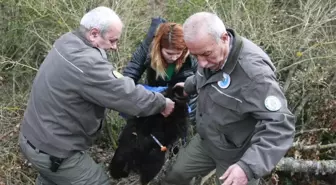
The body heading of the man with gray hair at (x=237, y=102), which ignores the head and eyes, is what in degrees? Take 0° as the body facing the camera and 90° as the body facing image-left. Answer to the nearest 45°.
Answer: approximately 45°

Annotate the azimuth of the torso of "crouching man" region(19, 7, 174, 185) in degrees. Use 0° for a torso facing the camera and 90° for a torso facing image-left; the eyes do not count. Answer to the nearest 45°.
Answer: approximately 270°

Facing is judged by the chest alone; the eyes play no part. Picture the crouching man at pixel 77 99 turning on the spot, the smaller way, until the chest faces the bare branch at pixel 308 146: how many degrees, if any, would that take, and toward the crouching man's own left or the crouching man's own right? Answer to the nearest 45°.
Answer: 0° — they already face it

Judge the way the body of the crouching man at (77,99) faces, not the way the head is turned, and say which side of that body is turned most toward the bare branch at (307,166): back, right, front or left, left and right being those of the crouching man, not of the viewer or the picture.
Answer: front

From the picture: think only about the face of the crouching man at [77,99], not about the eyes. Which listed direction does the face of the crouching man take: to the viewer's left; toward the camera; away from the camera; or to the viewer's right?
to the viewer's right

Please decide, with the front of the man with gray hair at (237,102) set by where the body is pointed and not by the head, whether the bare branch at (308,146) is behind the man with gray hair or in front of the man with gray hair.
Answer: behind
